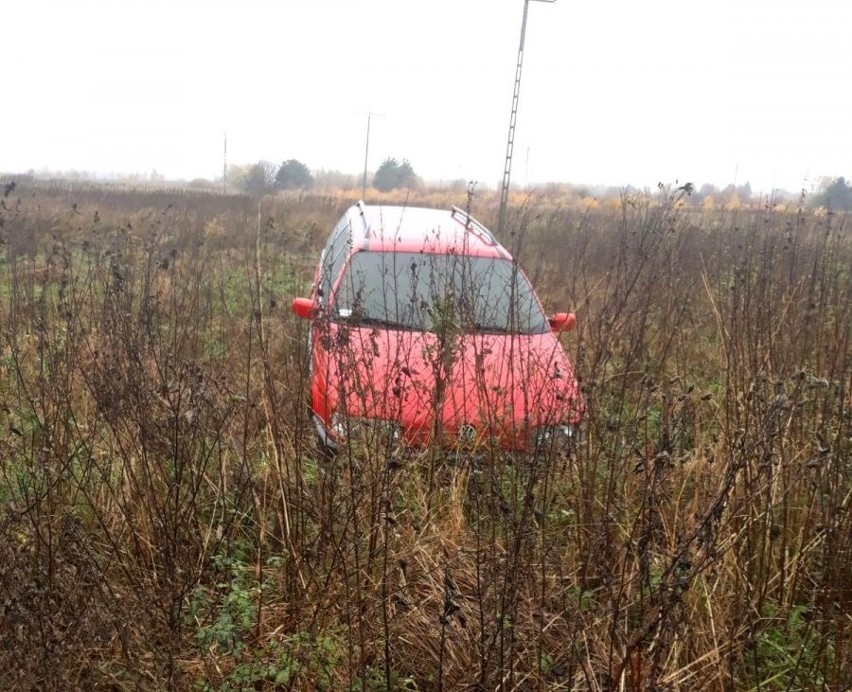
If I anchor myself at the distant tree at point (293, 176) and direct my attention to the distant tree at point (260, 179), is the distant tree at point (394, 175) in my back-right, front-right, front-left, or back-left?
back-left

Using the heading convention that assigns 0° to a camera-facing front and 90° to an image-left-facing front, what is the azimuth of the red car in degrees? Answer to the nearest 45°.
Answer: approximately 0°

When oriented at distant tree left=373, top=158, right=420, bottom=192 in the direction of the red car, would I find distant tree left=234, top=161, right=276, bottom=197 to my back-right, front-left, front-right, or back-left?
front-right

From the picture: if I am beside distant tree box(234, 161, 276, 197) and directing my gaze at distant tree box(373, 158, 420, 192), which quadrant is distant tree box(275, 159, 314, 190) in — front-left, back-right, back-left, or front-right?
front-left

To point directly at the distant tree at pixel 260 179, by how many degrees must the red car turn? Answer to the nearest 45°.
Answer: approximately 180°

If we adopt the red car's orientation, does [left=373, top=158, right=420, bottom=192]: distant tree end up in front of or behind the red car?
behind

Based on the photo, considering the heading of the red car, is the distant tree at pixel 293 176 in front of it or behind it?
behind
